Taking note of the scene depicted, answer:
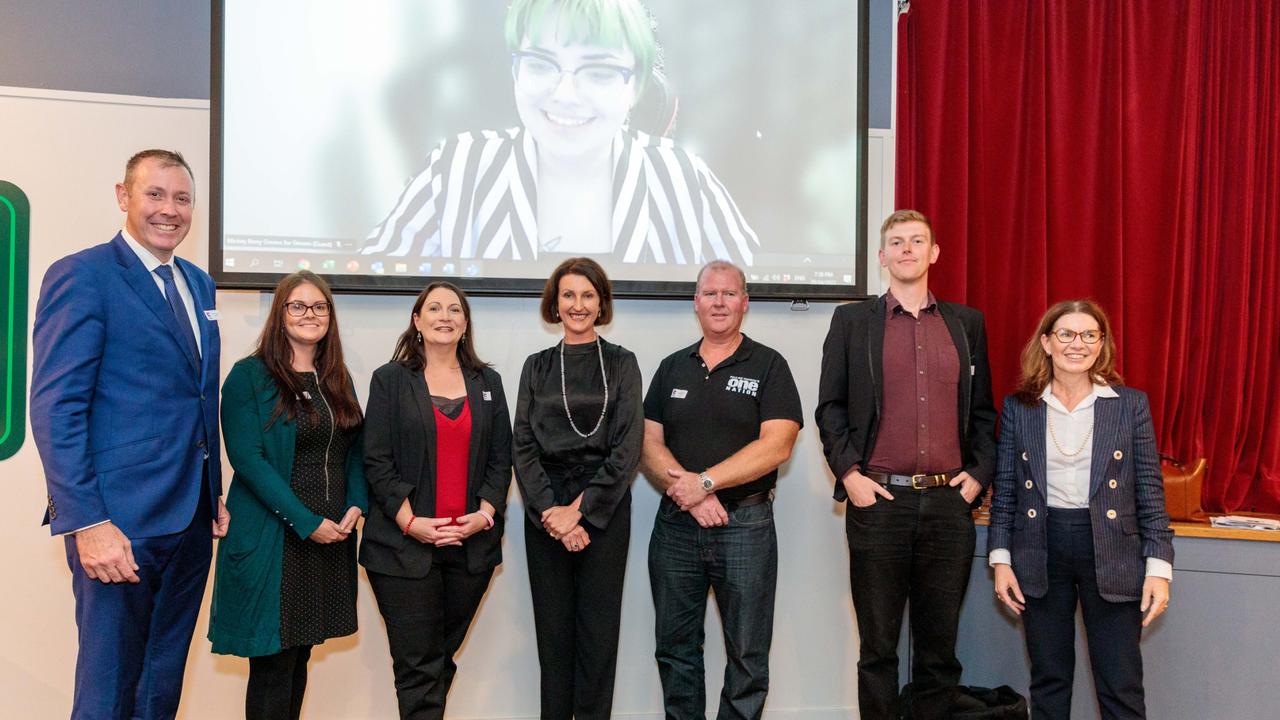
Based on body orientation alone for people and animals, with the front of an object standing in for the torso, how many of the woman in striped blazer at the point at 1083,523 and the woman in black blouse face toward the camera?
2

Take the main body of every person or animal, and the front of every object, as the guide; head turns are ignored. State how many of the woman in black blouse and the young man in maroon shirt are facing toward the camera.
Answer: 2

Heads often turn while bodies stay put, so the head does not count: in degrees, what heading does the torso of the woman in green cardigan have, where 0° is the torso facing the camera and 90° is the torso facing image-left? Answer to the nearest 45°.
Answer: approximately 315°

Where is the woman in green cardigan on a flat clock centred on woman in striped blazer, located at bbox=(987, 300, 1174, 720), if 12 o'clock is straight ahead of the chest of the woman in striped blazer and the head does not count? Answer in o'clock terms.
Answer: The woman in green cardigan is roughly at 2 o'clock from the woman in striped blazer.

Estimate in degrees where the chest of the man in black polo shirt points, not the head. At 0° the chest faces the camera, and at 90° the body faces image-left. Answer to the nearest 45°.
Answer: approximately 0°

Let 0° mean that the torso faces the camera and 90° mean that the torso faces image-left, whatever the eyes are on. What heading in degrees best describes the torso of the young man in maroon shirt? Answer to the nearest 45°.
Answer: approximately 0°
